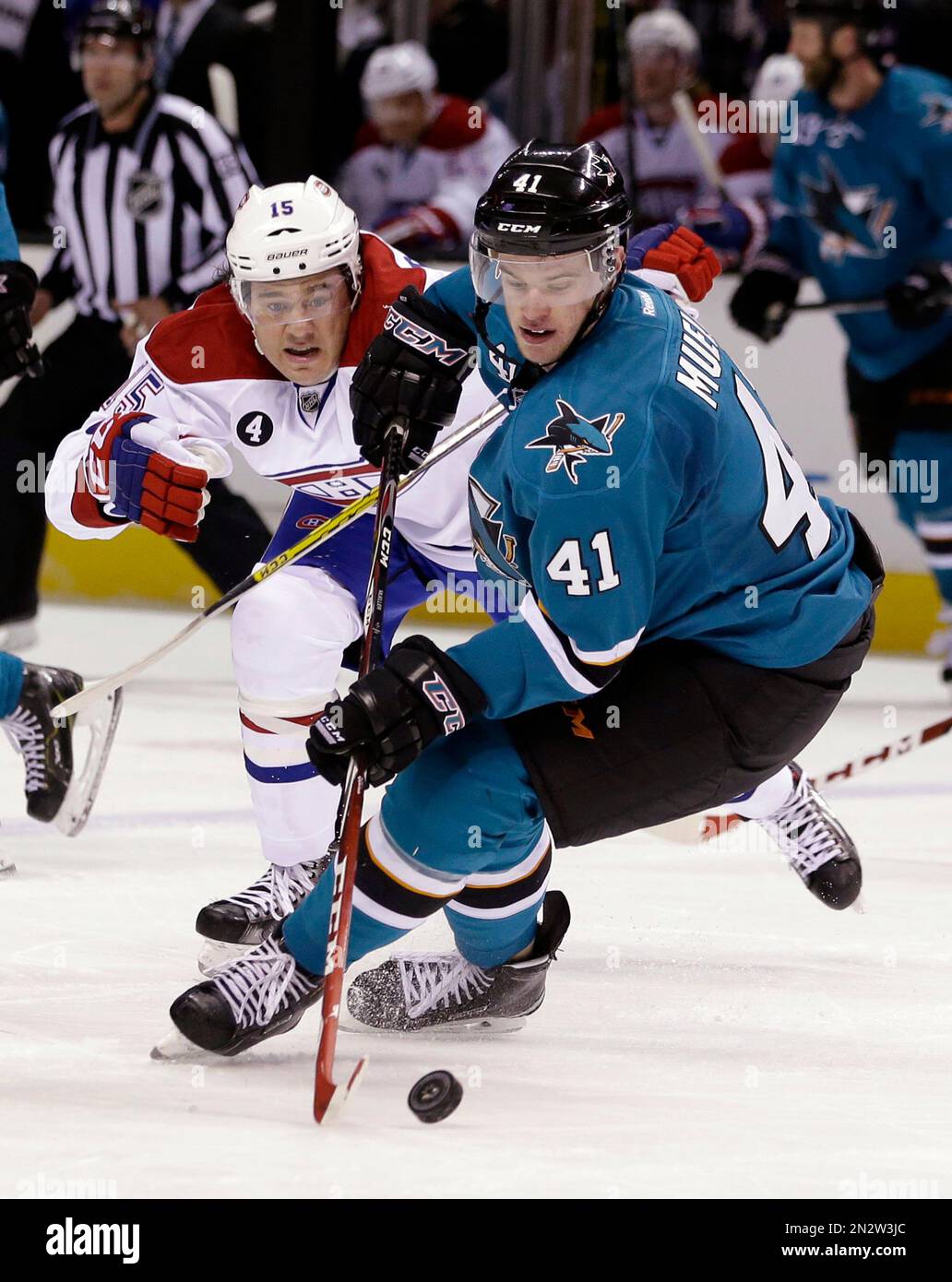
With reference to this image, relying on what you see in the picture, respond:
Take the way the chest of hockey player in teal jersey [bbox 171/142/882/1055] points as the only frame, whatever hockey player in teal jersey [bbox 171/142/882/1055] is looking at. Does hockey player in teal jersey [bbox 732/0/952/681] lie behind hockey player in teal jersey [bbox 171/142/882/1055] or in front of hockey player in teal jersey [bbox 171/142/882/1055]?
behind

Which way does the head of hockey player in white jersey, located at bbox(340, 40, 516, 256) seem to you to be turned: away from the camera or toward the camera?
toward the camera

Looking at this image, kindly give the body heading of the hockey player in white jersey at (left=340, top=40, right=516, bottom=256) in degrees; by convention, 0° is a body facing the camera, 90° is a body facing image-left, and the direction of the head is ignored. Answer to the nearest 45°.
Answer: approximately 45°

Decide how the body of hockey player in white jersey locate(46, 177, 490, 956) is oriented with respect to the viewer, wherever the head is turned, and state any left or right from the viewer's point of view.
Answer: facing the viewer

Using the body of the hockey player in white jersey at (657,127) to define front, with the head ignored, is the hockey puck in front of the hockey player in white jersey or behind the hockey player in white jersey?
in front

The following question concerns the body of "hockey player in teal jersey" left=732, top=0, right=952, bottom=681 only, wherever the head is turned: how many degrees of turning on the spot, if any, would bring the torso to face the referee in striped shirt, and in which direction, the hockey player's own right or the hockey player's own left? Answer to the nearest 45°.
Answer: approximately 45° to the hockey player's own right

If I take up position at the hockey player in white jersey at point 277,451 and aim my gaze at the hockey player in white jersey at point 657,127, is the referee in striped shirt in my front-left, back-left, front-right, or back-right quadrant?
front-left

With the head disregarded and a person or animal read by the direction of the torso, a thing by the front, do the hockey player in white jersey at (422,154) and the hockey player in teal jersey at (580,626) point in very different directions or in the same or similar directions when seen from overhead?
same or similar directions

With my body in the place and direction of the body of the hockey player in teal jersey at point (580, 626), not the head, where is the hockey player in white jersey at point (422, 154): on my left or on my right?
on my right

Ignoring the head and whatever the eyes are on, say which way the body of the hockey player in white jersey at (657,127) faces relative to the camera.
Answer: toward the camera

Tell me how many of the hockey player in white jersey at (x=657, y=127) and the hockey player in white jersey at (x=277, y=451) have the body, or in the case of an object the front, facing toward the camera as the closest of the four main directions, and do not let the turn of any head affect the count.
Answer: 2

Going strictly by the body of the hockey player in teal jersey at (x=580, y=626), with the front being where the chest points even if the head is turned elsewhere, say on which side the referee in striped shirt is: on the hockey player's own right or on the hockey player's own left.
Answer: on the hockey player's own right

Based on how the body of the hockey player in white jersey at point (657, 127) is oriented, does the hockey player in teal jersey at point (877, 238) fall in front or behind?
in front

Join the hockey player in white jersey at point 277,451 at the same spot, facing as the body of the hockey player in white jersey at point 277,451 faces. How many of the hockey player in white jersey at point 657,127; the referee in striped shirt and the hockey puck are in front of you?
1

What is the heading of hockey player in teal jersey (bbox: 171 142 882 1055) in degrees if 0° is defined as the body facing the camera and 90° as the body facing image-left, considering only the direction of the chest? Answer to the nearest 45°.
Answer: approximately 45°

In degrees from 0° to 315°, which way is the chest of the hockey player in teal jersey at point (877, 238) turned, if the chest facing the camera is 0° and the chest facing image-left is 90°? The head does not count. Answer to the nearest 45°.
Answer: approximately 45°
